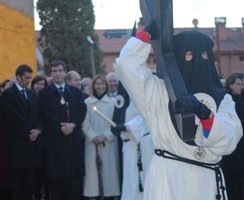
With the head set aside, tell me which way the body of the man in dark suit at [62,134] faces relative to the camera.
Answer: toward the camera

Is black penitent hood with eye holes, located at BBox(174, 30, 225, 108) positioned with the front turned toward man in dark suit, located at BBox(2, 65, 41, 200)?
no

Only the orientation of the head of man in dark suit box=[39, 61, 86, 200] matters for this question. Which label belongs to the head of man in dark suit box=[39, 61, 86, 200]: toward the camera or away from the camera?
toward the camera

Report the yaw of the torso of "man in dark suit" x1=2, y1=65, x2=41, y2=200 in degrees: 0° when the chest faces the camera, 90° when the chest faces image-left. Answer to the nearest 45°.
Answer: approximately 315°

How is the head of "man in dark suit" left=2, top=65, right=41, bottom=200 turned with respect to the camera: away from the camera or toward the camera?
toward the camera

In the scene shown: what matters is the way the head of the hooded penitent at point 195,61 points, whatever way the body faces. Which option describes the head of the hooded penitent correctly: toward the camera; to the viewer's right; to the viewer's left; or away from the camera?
toward the camera
